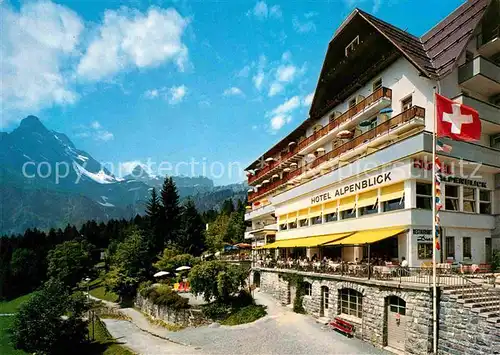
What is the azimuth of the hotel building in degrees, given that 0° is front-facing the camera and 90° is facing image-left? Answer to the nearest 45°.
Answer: approximately 45°

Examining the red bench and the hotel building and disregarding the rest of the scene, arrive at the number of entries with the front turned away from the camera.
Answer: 0

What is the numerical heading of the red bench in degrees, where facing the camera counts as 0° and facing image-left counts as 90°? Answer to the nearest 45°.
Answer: approximately 45°

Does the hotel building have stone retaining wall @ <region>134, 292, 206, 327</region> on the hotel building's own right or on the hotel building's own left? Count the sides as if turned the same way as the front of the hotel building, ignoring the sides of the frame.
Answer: on the hotel building's own right

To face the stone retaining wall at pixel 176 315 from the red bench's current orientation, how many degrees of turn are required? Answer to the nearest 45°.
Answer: approximately 90° to its right
